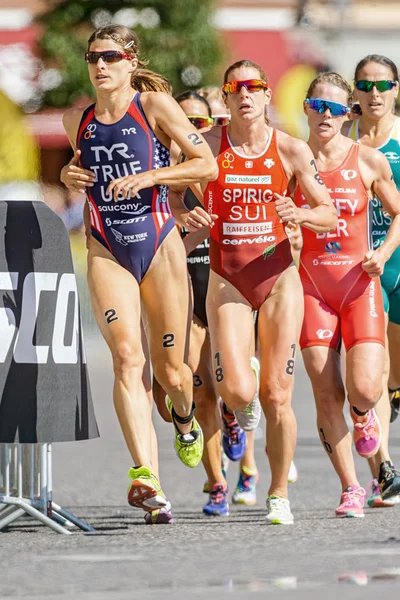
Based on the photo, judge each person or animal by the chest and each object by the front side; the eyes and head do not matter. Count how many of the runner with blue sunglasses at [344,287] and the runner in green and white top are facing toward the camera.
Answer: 2

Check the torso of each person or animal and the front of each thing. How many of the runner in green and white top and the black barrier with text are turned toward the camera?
2

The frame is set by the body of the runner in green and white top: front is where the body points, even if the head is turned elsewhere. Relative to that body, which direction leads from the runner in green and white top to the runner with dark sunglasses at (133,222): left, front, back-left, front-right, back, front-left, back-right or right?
front-right

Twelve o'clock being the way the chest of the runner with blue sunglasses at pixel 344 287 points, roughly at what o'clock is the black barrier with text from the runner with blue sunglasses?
The black barrier with text is roughly at 2 o'clock from the runner with blue sunglasses.

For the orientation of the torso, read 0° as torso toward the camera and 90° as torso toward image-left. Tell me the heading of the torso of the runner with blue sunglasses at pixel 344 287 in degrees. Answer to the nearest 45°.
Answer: approximately 0°

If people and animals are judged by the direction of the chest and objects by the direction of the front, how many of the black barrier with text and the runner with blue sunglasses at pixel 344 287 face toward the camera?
2

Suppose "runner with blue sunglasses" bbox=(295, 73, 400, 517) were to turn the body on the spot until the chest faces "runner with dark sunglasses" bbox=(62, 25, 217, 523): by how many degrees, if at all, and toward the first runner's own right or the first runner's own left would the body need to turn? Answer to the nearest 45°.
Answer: approximately 45° to the first runner's own right

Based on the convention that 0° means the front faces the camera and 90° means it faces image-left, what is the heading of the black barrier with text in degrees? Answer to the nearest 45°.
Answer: approximately 0°
